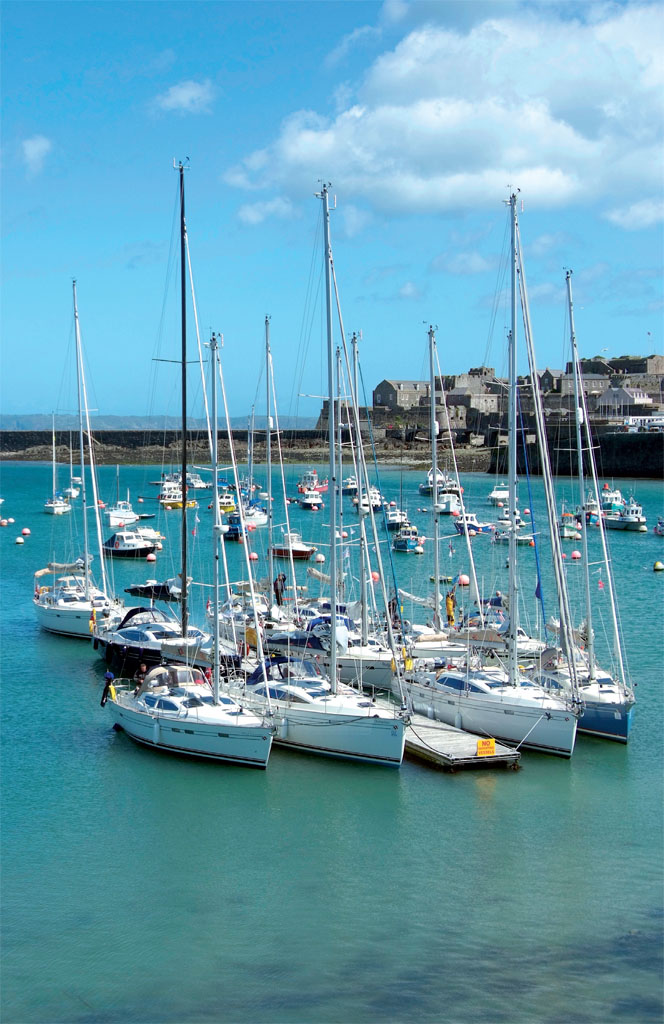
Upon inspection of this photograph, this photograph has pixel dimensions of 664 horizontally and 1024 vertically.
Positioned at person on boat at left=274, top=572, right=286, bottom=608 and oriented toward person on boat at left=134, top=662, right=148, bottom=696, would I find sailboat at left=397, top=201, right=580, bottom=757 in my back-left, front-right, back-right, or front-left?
front-left

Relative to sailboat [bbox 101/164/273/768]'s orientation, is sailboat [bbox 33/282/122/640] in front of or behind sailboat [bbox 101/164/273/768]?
behind

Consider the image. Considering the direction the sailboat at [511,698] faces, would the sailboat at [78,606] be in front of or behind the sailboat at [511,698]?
behind

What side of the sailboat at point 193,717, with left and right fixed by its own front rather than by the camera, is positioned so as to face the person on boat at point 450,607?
left

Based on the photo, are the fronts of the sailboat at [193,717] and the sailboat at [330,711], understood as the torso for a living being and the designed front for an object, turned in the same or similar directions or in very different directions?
same or similar directions

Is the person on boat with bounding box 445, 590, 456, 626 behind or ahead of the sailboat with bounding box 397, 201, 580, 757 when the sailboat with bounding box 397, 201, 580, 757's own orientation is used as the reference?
behind

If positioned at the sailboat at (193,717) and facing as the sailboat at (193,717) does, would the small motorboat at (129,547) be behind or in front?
behind

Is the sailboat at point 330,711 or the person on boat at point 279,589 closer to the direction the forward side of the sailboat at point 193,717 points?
the sailboat

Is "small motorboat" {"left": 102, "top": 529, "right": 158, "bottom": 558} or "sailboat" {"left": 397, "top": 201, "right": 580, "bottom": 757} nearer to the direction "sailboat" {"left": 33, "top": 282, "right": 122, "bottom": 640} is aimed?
the sailboat

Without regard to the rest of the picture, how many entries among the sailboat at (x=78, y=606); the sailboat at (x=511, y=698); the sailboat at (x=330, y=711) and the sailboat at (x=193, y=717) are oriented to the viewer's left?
0

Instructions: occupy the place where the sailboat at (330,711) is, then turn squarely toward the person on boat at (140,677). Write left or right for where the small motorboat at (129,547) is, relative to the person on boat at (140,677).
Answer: right

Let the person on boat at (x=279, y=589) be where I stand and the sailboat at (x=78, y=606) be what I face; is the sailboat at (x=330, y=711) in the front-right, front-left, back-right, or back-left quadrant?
back-left

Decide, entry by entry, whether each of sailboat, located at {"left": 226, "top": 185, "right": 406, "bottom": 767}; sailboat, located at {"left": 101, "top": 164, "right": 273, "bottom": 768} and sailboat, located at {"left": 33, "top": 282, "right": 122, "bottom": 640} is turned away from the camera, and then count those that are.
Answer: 0

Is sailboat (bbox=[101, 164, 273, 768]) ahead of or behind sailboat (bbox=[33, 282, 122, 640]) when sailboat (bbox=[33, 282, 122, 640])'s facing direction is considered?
ahead

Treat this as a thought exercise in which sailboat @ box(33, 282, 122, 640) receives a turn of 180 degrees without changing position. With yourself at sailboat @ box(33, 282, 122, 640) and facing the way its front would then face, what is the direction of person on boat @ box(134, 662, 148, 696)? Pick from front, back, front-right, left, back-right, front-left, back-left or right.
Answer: back-left

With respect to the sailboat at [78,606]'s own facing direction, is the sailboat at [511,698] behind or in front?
in front
